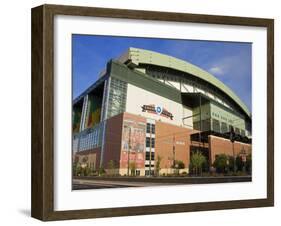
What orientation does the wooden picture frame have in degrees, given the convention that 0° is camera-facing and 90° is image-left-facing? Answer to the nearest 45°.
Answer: approximately 315°
